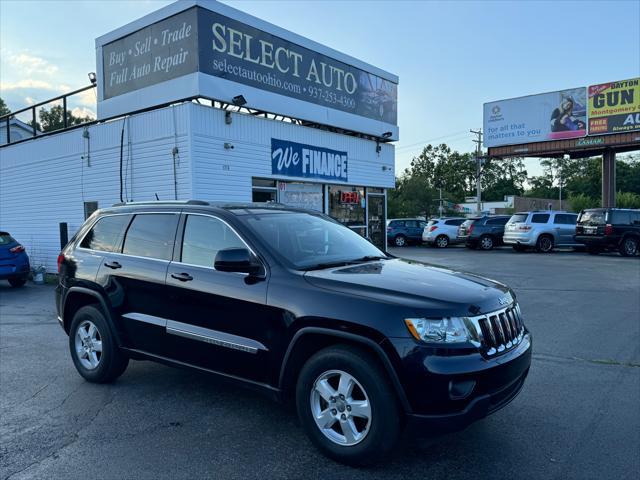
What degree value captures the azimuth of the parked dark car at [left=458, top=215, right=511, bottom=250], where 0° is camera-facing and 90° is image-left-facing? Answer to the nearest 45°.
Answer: approximately 225°

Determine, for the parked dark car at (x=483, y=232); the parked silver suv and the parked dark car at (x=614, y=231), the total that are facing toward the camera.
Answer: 0

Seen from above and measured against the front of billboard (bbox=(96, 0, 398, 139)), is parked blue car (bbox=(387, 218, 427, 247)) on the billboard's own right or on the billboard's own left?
on the billboard's own left

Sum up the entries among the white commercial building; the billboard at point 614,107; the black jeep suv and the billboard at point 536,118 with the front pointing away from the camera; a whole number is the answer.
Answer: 0

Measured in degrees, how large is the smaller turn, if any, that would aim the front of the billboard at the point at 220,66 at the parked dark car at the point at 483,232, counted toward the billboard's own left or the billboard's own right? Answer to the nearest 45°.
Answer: approximately 90° to the billboard's own left

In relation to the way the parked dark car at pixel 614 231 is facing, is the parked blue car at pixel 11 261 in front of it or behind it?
behind

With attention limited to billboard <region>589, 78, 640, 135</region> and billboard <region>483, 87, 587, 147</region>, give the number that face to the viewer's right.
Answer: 0

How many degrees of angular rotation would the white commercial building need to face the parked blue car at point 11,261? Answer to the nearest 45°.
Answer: approximately 135° to its right

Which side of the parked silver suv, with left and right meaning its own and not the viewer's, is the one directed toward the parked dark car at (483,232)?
left

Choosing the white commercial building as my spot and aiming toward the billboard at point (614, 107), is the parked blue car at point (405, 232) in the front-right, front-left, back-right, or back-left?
front-left

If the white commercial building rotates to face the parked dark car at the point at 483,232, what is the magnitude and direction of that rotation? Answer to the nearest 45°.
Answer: approximately 90° to its left

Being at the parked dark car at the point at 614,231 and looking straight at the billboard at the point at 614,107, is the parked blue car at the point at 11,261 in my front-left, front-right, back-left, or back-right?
back-left

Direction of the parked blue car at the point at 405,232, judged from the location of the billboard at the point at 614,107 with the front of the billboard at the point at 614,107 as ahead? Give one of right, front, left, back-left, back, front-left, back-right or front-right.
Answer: front

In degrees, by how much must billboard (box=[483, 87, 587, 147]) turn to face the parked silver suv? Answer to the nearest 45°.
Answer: approximately 45° to its left

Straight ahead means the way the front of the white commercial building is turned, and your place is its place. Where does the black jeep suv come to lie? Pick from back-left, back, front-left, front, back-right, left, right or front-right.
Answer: front-right

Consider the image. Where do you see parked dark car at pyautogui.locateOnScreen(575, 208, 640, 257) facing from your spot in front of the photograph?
facing away from the viewer and to the right of the viewer

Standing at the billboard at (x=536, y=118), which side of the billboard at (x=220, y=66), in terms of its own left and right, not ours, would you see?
left

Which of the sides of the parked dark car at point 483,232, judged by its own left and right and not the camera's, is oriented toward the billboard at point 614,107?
front

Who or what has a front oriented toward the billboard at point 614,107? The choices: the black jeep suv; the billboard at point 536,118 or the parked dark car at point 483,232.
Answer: the parked dark car
